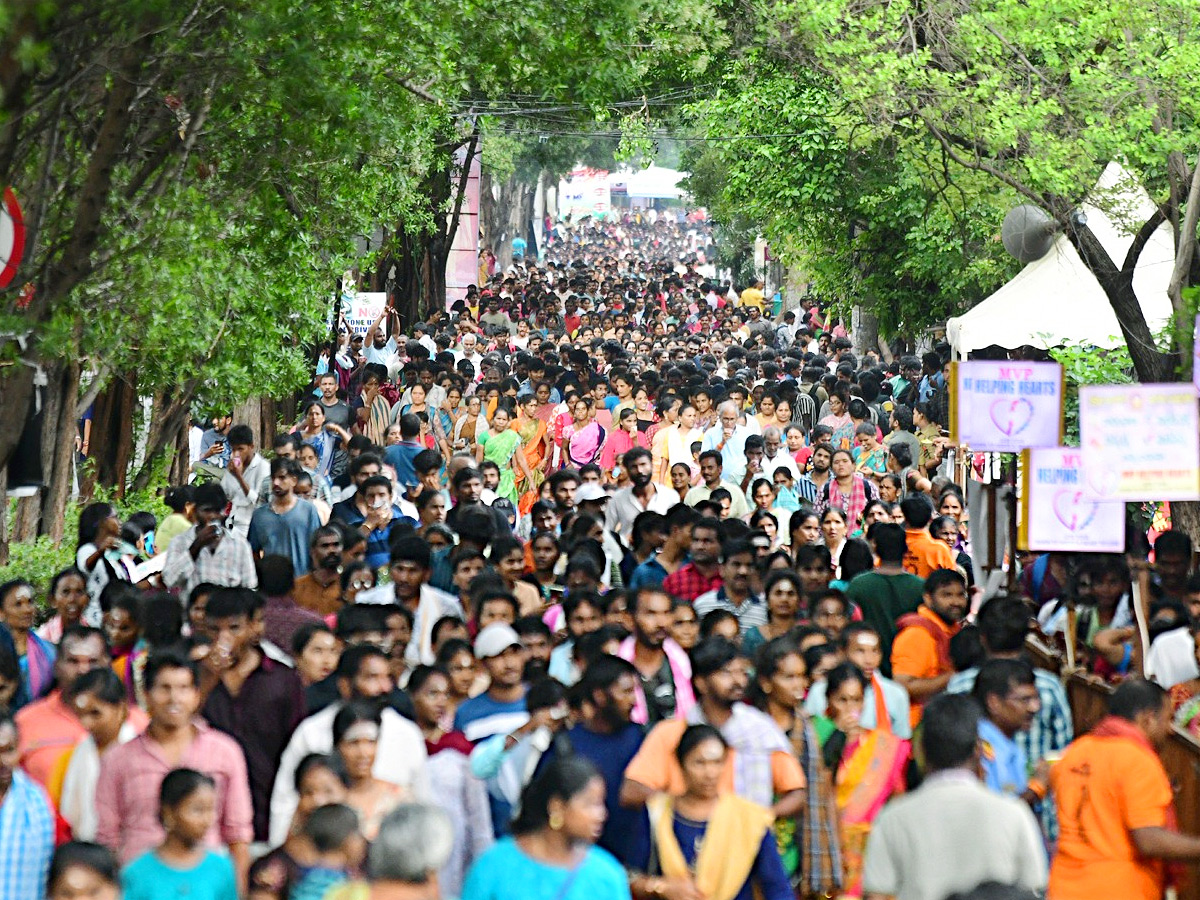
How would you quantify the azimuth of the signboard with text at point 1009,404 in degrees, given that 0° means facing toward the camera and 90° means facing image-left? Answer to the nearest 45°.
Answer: approximately 0°

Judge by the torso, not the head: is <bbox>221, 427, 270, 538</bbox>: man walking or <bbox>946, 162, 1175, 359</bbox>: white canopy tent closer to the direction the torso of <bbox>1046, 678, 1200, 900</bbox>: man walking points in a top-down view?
the white canopy tent

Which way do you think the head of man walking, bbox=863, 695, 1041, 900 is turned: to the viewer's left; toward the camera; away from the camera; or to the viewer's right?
away from the camera

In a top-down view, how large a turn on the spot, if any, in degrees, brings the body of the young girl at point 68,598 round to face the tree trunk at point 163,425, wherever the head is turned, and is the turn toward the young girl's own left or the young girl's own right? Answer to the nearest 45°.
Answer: approximately 180°

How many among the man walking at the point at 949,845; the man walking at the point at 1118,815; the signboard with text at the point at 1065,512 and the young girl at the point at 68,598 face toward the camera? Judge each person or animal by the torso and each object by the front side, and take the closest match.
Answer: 2

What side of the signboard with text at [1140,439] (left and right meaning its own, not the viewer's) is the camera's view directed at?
front

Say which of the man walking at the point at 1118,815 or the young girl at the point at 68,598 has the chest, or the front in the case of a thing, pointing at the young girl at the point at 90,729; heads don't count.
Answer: the young girl at the point at 68,598

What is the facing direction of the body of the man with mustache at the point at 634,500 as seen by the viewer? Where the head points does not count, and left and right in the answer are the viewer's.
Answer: facing the viewer

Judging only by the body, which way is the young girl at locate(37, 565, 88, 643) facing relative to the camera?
toward the camera

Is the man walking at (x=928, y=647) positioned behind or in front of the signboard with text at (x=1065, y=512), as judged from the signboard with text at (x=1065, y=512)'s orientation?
in front

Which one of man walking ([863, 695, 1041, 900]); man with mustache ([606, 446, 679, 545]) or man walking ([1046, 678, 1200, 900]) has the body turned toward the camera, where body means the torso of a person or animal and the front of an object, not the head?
the man with mustache

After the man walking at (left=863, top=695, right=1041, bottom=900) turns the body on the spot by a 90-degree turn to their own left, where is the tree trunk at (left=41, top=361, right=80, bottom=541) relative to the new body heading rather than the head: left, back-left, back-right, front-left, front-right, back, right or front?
front-right

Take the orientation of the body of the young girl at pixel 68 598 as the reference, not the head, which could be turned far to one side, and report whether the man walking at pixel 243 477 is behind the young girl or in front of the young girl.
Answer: behind

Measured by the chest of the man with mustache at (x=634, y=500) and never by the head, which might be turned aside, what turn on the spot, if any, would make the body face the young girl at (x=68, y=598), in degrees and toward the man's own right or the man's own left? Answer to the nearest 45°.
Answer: approximately 45° to the man's own right

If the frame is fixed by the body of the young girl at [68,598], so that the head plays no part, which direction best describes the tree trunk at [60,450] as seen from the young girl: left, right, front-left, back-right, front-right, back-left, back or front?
back

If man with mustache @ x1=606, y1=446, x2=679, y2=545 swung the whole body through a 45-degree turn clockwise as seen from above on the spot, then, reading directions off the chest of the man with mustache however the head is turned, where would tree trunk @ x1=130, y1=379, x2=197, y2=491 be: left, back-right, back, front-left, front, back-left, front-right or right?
right

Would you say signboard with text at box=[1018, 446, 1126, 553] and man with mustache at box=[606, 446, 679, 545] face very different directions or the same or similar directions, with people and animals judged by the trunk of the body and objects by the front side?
same or similar directions

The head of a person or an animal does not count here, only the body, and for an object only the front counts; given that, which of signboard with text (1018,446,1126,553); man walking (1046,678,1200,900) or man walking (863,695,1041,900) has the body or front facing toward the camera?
the signboard with text

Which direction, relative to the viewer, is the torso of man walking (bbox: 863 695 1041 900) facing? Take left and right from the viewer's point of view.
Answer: facing away from the viewer
